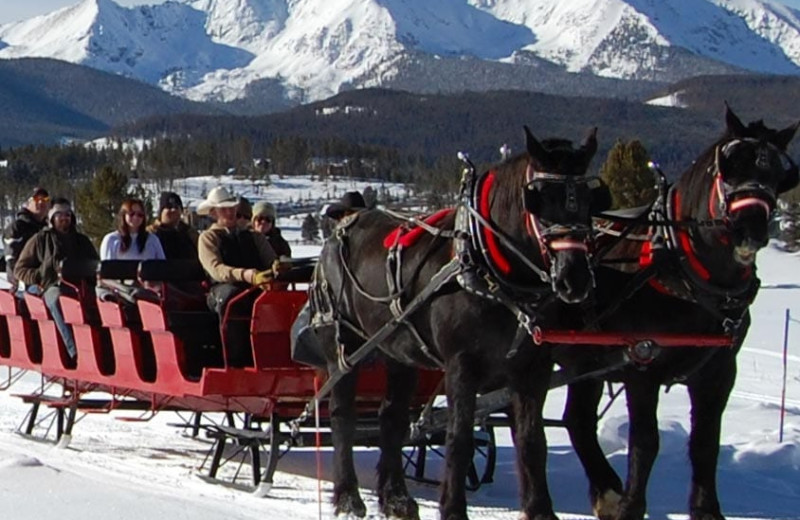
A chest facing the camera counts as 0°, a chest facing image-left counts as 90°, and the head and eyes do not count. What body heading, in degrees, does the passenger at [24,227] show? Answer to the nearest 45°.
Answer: approximately 315°

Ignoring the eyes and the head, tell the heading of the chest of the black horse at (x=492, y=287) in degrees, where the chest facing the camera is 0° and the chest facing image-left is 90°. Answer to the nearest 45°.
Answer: approximately 315°

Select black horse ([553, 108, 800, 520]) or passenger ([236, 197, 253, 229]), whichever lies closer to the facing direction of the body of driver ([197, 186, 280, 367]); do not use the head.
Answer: the black horse

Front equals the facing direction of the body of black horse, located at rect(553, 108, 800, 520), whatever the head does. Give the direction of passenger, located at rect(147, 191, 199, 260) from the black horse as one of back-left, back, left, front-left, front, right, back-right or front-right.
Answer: back

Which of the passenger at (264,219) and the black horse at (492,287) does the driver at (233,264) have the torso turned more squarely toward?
the black horse

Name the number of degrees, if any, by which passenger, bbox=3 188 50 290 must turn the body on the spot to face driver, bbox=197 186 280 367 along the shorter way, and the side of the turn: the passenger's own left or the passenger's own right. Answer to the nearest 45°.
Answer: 0° — they already face them

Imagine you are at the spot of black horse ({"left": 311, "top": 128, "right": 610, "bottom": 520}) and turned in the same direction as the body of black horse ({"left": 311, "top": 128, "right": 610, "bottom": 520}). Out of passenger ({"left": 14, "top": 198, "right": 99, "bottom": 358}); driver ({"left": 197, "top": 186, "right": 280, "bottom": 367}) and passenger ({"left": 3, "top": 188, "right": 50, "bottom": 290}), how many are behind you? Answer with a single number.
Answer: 3

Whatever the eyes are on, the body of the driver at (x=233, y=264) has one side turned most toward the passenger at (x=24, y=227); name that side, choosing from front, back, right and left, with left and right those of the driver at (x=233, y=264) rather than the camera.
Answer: back

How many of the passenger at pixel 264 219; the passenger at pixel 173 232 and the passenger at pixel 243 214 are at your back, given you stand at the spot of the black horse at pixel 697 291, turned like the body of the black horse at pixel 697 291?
3

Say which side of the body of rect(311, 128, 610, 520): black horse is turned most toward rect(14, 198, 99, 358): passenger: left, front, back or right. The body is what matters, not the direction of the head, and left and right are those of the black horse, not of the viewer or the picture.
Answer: back
